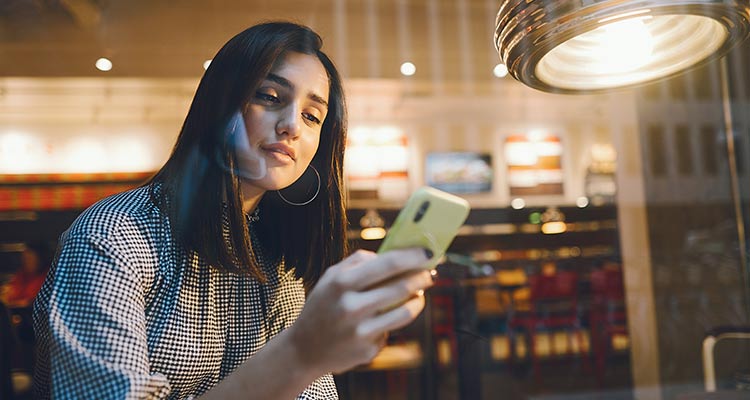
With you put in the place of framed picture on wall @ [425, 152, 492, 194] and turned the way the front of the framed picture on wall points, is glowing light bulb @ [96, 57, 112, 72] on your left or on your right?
on your right

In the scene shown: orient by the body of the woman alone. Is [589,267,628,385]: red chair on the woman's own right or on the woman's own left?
on the woman's own left

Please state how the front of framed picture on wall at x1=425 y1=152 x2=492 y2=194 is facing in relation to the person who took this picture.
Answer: facing the viewer

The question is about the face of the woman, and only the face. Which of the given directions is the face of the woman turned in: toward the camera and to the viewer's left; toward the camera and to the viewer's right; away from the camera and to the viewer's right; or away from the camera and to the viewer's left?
toward the camera and to the viewer's right

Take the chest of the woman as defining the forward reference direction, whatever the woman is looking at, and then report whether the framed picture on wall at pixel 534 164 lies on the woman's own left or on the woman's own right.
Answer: on the woman's own left
